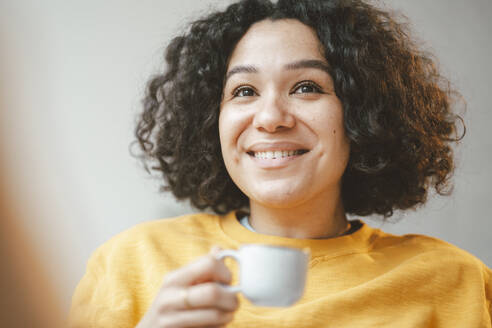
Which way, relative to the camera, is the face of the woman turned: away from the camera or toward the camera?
toward the camera

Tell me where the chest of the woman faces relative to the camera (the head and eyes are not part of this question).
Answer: toward the camera
